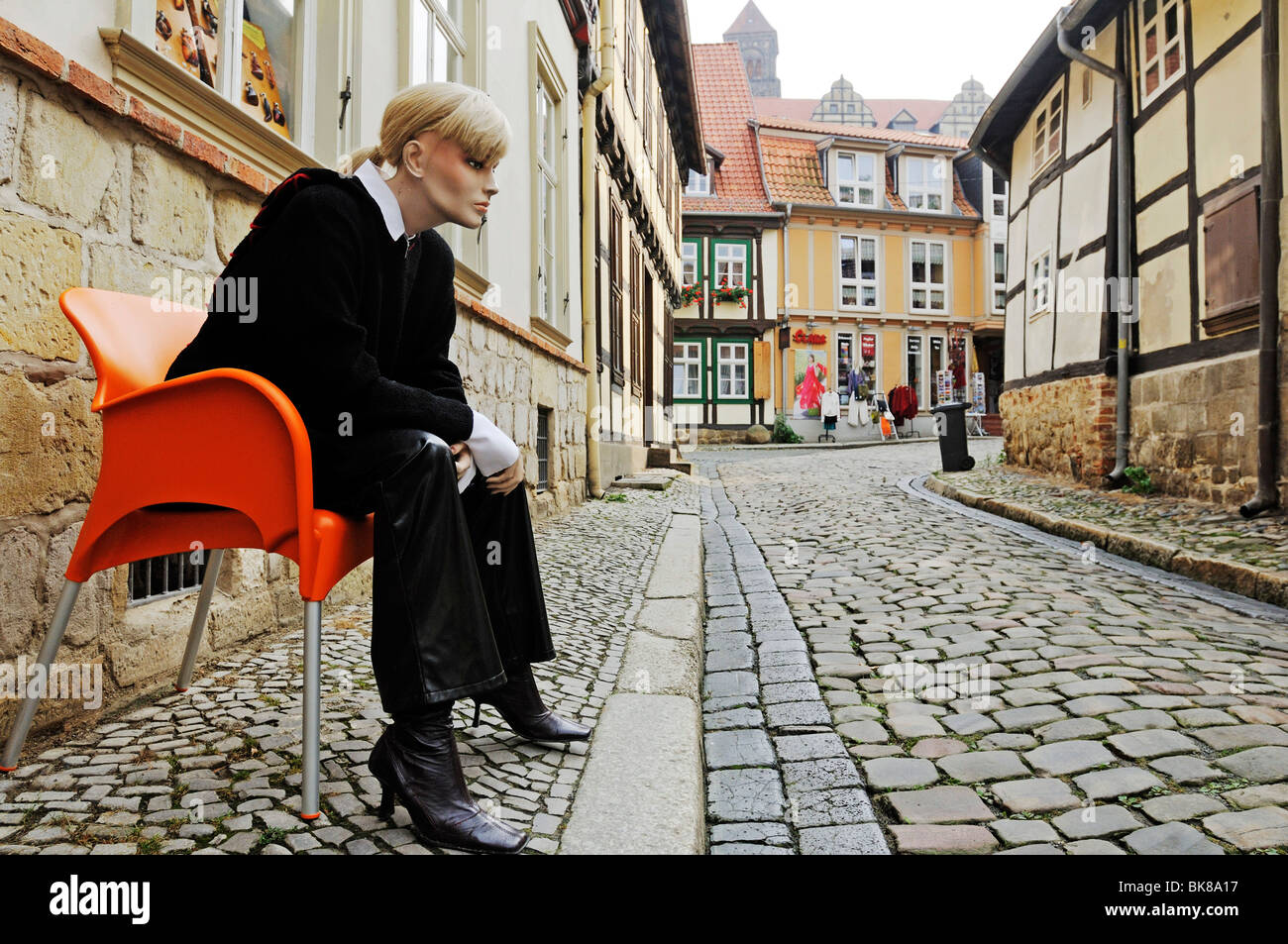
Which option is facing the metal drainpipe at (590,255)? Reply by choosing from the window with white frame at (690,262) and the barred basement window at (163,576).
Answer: the window with white frame

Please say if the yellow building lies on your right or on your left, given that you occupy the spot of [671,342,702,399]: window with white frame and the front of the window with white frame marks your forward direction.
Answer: on your left

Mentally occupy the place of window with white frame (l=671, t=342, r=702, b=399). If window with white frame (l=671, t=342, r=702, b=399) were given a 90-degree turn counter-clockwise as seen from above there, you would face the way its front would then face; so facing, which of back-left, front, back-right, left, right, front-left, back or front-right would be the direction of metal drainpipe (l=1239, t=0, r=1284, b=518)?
right

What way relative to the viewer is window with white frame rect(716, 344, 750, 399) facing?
toward the camera

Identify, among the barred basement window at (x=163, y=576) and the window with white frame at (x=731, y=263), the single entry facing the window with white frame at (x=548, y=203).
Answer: the window with white frame at (x=731, y=263)

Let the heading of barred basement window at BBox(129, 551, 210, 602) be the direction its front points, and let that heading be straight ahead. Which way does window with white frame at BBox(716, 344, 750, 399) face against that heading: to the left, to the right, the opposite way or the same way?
to the right

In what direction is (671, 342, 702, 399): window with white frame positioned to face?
toward the camera

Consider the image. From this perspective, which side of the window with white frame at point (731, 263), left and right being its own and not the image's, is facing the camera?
front

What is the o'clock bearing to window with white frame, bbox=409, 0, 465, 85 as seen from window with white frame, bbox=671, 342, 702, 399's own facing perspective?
window with white frame, bbox=409, 0, 465, 85 is roughly at 12 o'clock from window with white frame, bbox=671, 342, 702, 399.

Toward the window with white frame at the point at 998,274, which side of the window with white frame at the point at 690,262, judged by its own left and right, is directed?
left

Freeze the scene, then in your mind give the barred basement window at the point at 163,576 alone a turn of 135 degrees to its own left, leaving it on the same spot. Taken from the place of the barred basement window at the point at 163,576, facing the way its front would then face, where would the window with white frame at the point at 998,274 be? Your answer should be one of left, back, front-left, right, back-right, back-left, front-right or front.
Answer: front-right

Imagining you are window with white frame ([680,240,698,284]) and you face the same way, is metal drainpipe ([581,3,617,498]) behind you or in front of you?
in front

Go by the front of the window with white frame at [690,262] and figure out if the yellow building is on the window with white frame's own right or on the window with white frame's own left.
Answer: on the window with white frame's own left
